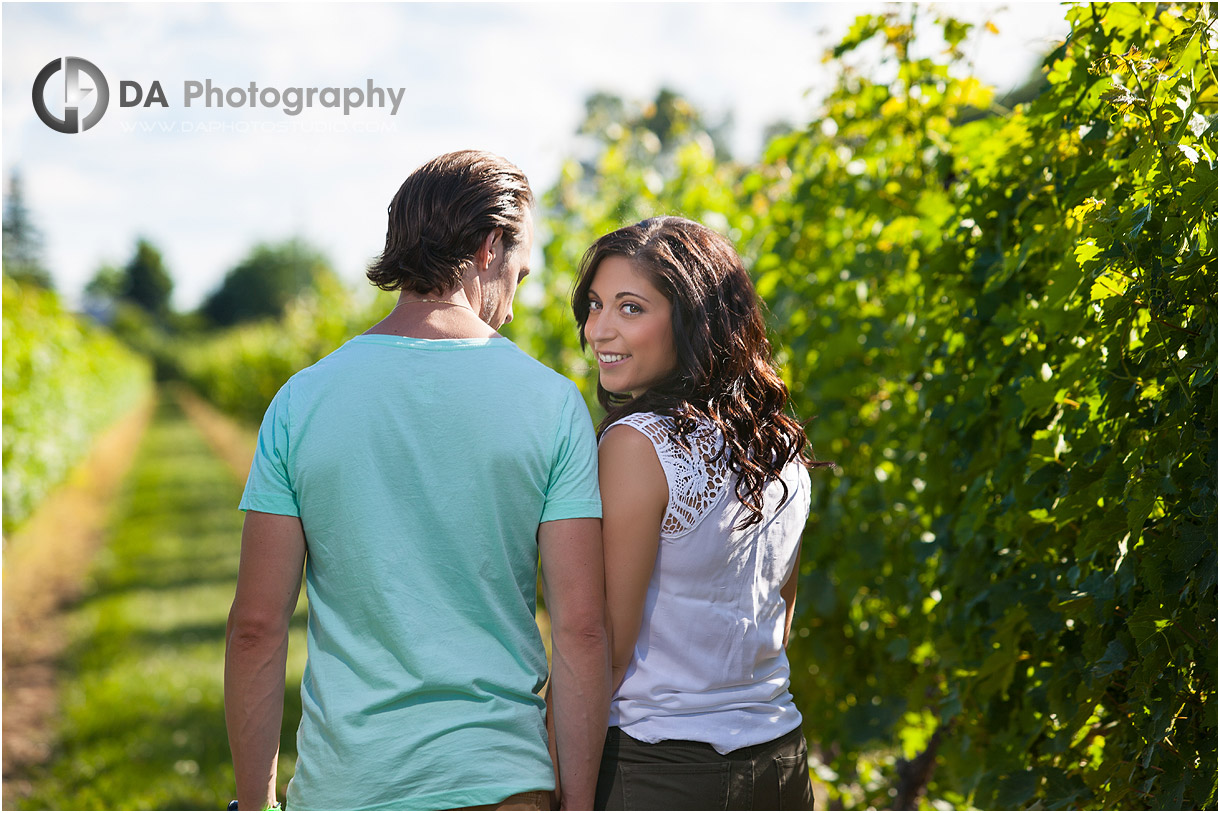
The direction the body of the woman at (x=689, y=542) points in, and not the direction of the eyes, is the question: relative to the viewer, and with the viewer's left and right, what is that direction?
facing away from the viewer and to the left of the viewer
